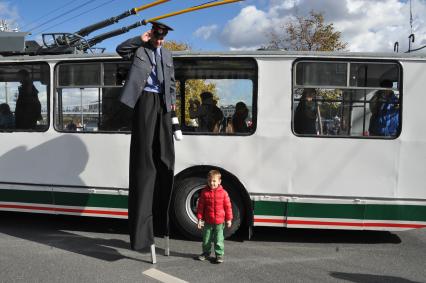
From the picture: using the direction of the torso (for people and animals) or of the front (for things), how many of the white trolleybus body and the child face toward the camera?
1

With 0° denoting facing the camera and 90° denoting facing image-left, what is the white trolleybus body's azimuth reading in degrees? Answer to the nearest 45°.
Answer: approximately 90°

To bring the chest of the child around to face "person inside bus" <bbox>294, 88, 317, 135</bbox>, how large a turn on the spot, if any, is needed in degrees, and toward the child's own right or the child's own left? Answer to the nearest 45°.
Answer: approximately 135° to the child's own left

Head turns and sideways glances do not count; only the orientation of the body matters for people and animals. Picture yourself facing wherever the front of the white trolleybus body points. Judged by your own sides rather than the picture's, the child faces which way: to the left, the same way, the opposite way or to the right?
to the left

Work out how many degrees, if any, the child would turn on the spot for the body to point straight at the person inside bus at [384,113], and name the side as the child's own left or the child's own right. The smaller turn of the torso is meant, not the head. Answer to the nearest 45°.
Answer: approximately 90° to the child's own left
